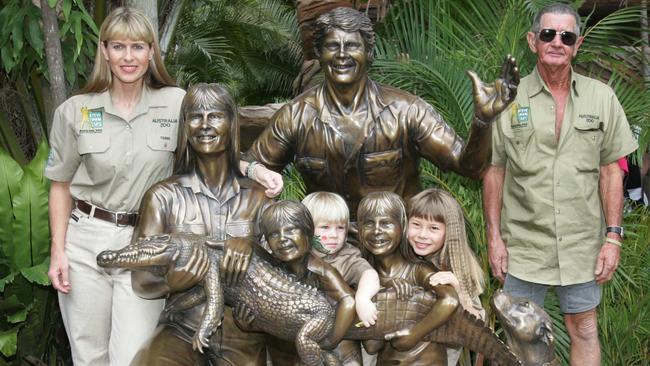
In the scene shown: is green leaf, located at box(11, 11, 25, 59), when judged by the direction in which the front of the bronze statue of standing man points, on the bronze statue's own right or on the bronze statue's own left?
on the bronze statue's own right

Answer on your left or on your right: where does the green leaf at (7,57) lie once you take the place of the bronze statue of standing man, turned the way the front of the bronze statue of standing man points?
on your right

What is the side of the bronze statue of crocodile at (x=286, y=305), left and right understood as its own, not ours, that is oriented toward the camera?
left

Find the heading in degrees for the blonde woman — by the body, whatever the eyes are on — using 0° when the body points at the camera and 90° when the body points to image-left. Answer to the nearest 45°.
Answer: approximately 0°

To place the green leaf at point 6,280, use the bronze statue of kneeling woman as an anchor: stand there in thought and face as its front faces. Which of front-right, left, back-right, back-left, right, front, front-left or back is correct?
back-right
